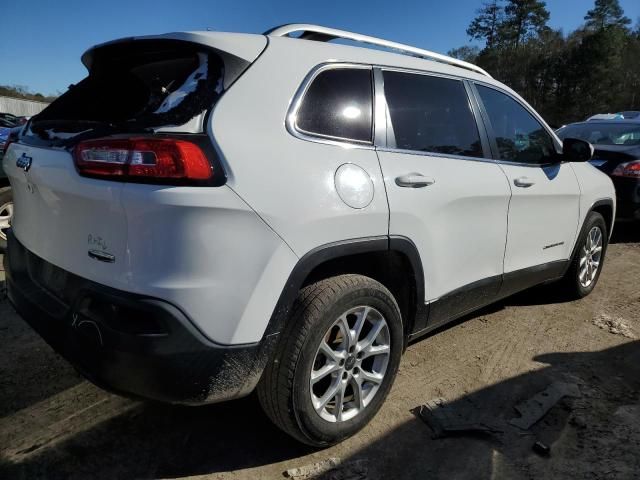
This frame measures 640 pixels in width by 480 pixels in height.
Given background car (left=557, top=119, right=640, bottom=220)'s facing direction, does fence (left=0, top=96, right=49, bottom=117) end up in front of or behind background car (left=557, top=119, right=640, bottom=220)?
in front

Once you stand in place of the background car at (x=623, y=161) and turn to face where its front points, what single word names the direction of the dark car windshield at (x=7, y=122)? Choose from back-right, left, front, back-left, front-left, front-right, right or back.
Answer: front-left

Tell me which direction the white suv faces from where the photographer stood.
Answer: facing away from the viewer and to the right of the viewer

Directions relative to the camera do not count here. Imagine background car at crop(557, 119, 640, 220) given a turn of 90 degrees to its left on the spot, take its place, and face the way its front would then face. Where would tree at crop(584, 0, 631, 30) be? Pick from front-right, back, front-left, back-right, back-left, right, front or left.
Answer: back-right

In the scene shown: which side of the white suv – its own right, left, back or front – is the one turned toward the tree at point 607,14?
front

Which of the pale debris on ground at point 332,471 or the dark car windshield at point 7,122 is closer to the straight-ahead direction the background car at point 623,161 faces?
the dark car windshield

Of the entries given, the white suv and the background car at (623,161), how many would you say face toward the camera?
0

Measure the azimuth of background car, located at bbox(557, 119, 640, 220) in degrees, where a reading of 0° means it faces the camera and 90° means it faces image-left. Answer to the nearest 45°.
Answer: approximately 135°

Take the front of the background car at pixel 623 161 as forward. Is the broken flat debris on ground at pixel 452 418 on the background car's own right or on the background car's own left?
on the background car's own left

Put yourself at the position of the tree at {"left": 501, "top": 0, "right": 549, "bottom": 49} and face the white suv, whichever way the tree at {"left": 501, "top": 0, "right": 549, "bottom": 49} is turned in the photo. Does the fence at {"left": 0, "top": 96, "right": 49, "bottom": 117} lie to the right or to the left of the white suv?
right

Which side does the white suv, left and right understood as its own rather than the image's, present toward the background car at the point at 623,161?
front

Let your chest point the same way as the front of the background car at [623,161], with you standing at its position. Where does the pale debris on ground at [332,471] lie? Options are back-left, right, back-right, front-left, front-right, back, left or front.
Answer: back-left

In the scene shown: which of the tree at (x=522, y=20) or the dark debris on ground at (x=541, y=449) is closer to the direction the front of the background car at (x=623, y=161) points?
the tree
